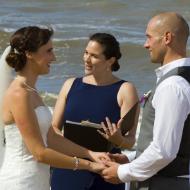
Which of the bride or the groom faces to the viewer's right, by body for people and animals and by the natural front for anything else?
the bride

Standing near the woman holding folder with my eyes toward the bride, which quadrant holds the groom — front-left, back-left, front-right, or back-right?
front-left

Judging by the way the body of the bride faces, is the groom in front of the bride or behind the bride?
in front

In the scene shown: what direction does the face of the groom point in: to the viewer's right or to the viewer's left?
to the viewer's left

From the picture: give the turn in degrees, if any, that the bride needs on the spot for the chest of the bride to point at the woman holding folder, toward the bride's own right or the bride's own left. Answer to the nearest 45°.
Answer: approximately 45° to the bride's own left

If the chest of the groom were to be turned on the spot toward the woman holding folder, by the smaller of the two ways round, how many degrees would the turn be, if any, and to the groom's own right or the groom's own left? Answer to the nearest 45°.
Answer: approximately 45° to the groom's own right

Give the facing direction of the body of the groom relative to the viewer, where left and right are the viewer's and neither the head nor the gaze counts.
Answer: facing to the left of the viewer

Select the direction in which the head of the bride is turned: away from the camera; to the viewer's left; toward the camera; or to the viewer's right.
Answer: to the viewer's right

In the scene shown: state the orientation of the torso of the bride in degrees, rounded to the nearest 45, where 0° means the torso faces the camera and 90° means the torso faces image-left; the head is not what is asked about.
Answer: approximately 270°

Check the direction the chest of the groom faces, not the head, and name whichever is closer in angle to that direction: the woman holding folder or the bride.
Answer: the bride

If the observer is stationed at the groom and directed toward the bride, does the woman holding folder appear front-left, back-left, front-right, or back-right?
front-right

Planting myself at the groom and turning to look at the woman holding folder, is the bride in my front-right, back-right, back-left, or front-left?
front-left

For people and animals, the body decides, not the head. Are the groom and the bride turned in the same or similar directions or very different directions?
very different directions

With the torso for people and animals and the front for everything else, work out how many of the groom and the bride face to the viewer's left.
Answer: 1
